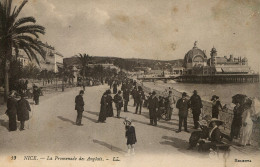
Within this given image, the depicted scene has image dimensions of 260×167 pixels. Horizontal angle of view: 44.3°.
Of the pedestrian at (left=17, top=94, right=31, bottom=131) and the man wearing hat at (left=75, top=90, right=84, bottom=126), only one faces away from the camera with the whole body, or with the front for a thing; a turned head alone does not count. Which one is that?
the pedestrian

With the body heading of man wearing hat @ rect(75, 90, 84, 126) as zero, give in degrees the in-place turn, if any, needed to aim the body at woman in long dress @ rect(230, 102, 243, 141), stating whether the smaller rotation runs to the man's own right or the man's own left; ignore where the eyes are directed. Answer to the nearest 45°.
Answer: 0° — they already face them

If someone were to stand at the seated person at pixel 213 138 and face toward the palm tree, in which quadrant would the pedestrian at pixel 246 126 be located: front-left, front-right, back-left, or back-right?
back-right

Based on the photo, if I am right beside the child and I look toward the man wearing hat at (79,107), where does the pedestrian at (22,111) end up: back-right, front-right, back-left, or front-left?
front-left

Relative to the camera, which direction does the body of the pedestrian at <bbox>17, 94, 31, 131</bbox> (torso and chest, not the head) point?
away from the camera

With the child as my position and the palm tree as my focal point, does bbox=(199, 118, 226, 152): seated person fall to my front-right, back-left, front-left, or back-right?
back-right

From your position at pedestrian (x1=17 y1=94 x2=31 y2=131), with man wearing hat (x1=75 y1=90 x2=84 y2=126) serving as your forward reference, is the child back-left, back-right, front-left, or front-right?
front-right
